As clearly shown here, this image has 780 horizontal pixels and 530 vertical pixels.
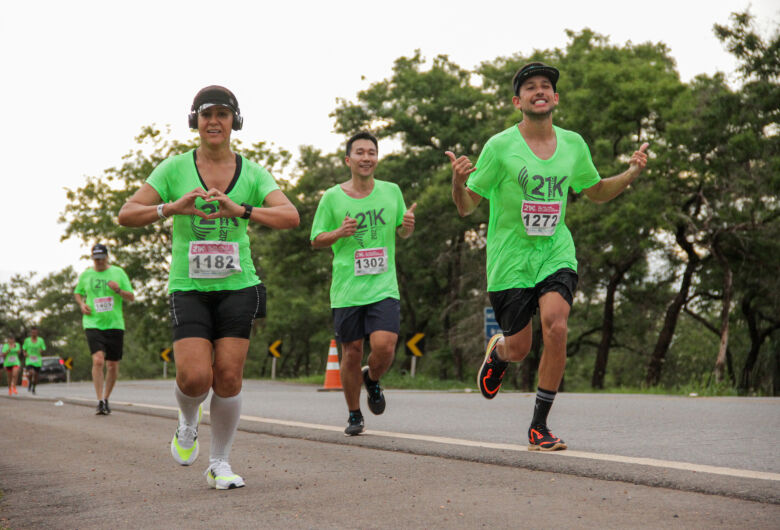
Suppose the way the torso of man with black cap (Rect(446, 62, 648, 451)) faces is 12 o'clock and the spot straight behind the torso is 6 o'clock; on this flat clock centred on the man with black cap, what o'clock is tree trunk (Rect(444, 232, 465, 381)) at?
The tree trunk is roughly at 6 o'clock from the man with black cap.

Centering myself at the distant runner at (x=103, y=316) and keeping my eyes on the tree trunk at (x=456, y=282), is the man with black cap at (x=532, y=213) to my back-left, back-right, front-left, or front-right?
back-right

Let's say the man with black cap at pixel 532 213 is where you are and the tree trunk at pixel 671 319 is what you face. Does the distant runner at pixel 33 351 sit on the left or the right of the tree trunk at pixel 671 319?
left

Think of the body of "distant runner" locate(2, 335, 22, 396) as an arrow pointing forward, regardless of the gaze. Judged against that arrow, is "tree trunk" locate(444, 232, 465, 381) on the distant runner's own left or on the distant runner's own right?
on the distant runner's own left

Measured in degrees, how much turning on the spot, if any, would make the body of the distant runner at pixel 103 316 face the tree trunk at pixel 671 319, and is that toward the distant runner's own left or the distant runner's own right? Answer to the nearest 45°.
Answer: approximately 135° to the distant runner's own left

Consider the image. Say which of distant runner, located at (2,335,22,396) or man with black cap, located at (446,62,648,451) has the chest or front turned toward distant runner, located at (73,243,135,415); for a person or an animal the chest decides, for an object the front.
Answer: distant runner, located at (2,335,22,396)

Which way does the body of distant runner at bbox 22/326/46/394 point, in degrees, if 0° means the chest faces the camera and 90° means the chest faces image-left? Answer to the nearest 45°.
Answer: approximately 0°

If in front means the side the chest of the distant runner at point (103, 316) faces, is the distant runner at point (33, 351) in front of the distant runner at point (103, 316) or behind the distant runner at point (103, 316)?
behind

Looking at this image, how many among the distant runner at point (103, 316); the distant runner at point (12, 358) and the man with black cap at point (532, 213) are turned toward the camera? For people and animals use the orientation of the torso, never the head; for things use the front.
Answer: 3

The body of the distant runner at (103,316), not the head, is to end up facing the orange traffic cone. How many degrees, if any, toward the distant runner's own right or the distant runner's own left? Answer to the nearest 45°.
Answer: approximately 135° to the distant runner's own left

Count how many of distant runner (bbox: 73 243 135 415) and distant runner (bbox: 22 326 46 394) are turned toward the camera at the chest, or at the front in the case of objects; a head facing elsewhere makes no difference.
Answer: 2

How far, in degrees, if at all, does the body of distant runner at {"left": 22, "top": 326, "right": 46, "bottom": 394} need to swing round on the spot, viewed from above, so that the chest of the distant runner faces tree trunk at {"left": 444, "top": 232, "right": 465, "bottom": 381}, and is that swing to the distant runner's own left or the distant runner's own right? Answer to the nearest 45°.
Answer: approximately 90° to the distant runner's own left

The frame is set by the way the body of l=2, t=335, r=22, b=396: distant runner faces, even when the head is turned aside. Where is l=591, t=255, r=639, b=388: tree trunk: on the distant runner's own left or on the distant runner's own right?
on the distant runner's own left
